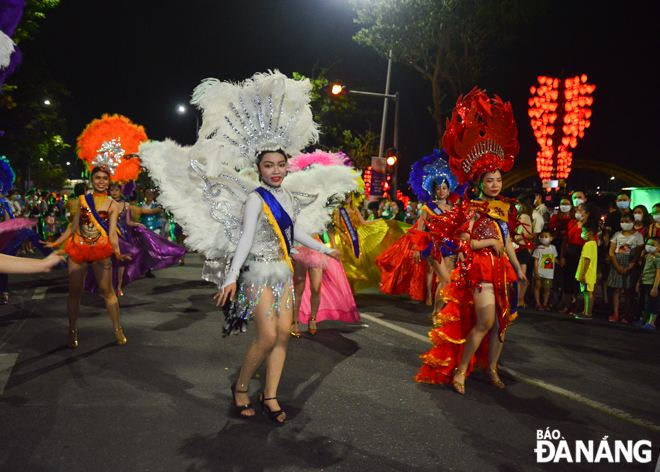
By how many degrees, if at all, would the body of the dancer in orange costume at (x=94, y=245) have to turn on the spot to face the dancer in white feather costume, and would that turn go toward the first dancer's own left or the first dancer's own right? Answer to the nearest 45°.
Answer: approximately 45° to the first dancer's own left

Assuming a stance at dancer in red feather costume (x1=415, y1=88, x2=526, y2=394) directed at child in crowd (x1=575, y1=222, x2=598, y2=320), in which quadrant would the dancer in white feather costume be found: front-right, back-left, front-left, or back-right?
back-left

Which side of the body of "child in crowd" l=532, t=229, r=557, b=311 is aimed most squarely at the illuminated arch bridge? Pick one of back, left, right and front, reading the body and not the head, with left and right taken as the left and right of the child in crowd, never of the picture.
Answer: back

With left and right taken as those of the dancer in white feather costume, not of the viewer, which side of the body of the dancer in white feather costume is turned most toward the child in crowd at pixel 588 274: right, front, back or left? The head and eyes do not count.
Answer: left

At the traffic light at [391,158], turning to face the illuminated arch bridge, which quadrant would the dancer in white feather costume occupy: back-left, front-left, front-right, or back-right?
back-right

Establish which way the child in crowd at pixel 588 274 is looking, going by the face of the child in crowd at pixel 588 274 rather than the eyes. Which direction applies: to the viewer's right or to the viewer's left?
to the viewer's left

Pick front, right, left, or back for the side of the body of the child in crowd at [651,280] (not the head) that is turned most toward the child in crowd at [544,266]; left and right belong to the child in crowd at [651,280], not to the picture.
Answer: right

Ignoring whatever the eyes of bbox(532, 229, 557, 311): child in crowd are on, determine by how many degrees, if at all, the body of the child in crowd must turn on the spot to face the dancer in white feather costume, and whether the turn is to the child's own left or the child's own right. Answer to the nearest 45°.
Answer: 0° — they already face them

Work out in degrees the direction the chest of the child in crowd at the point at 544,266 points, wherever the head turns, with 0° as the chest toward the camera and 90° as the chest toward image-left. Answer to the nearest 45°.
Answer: approximately 0°
